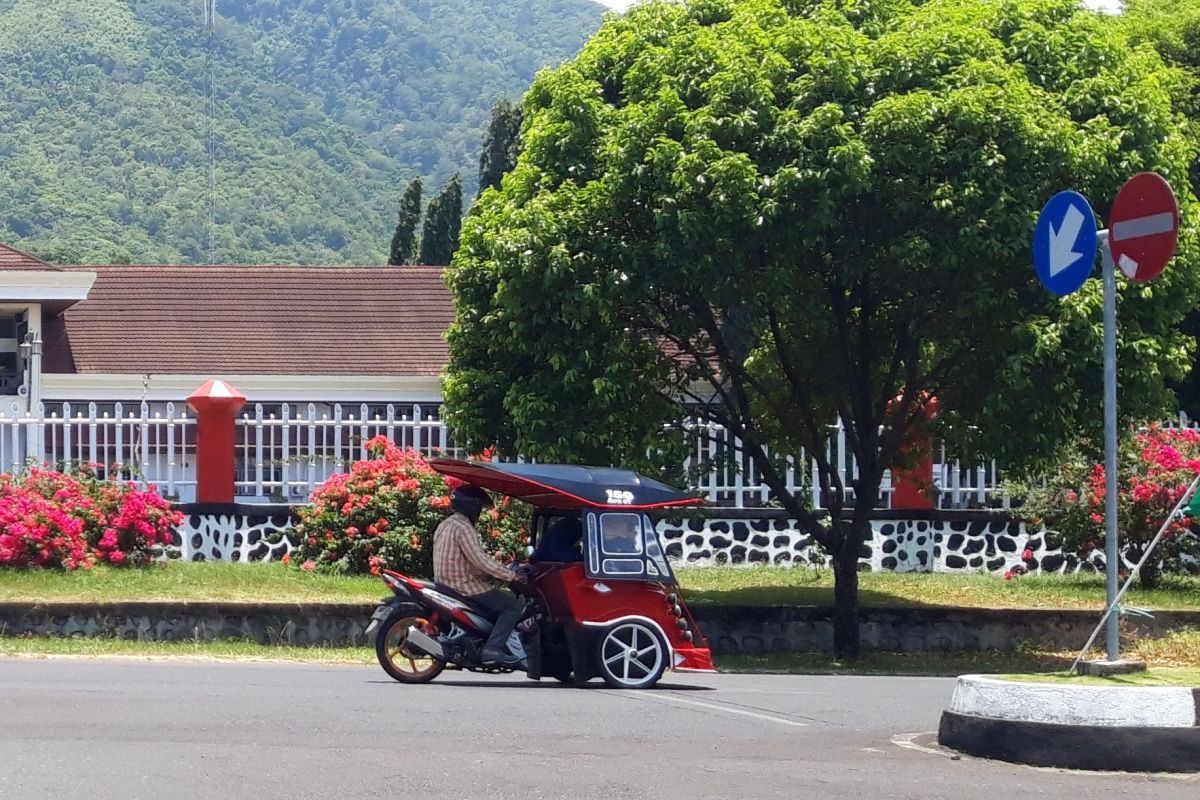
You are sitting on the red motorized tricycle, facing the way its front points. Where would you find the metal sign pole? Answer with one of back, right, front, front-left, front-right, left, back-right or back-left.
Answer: front-right

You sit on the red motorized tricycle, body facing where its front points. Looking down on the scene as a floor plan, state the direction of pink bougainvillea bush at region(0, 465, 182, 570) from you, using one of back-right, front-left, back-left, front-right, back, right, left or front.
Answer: back-left

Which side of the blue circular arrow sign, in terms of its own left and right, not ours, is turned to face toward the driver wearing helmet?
right

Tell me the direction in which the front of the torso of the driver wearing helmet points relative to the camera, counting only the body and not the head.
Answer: to the viewer's right

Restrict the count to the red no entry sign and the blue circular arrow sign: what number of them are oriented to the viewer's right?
0

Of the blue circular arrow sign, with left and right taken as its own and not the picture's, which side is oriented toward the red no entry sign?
left

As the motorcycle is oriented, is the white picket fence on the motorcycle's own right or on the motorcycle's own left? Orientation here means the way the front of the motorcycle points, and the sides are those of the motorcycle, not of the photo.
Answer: on the motorcycle's own left

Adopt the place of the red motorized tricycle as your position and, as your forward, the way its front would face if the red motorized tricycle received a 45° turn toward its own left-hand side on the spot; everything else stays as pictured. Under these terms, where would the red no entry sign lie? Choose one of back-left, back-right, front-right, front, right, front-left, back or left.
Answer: right

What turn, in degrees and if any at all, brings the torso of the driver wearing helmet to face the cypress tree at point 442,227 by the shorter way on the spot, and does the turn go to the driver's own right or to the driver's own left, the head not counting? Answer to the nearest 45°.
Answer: approximately 90° to the driver's own left

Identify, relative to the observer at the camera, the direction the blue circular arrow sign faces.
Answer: facing the viewer and to the left of the viewer

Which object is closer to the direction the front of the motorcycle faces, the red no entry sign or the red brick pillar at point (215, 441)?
the red no entry sign

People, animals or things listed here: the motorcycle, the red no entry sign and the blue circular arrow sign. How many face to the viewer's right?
1

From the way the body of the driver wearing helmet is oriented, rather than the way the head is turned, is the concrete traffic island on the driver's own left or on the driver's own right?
on the driver's own right

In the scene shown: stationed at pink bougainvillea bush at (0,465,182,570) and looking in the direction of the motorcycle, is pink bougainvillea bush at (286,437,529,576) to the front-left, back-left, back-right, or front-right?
front-left

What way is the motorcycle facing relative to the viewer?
to the viewer's right

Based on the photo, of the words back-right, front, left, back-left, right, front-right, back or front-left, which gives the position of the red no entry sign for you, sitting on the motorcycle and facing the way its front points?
front-right

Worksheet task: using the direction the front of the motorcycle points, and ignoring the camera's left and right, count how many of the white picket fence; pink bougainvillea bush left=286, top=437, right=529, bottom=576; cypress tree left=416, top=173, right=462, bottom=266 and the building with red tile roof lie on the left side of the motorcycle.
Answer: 4
